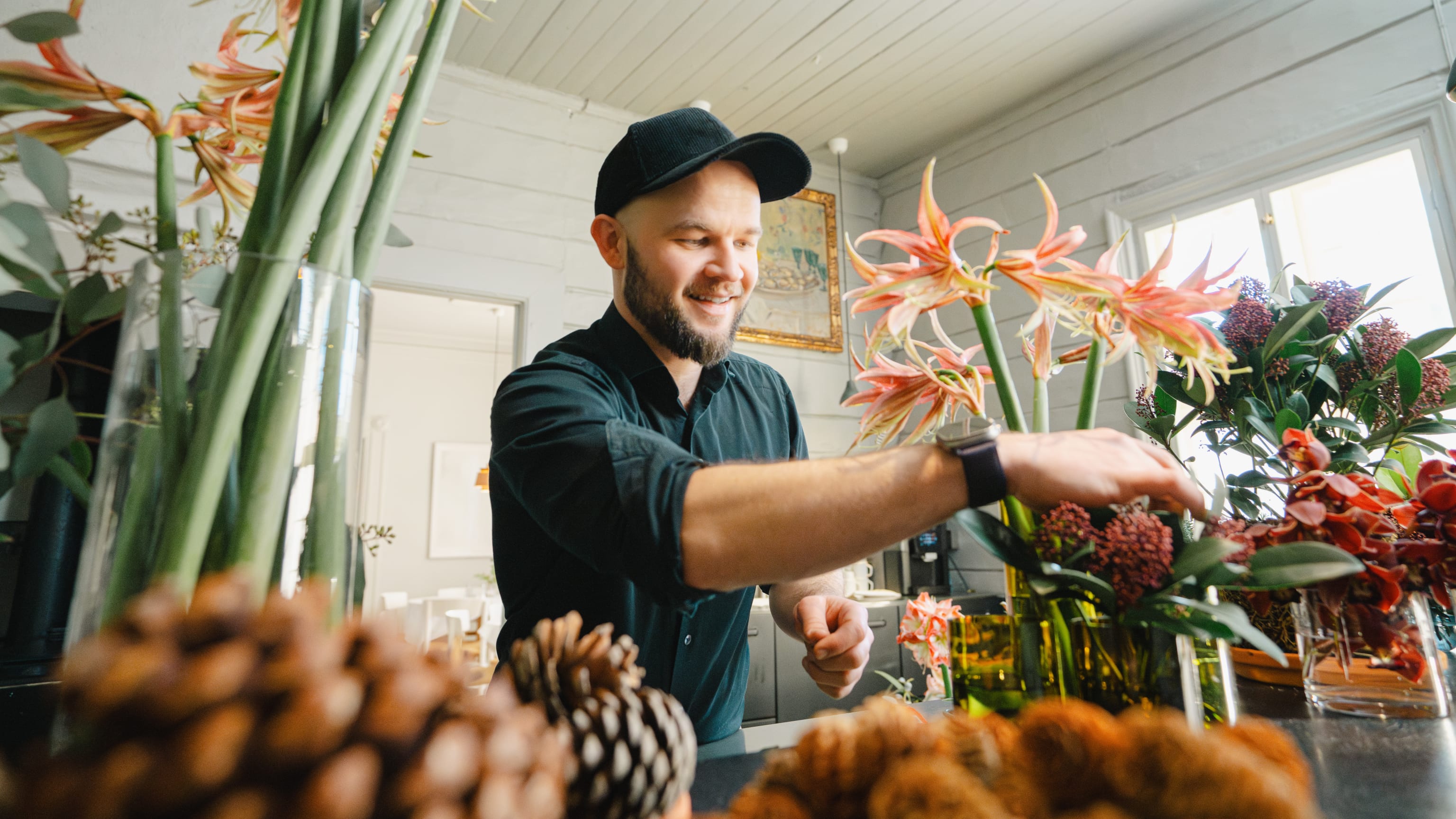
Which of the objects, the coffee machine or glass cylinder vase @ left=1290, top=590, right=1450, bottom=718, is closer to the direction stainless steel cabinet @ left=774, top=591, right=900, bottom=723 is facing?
the glass cylinder vase

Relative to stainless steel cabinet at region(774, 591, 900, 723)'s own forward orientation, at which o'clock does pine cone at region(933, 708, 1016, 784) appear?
The pine cone is roughly at 12 o'clock from the stainless steel cabinet.

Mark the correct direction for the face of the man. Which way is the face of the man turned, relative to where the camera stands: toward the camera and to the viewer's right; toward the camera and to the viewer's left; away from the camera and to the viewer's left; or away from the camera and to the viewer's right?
toward the camera and to the viewer's right

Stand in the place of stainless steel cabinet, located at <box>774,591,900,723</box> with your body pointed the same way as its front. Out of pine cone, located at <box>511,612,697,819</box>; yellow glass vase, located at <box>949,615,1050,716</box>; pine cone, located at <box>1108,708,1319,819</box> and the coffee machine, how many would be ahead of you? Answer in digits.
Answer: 3

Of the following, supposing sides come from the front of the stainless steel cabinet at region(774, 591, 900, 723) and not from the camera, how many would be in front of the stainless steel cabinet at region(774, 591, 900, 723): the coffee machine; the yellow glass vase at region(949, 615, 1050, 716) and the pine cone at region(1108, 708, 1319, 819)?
2

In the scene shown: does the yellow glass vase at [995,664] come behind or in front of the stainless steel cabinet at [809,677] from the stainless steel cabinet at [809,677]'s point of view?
in front

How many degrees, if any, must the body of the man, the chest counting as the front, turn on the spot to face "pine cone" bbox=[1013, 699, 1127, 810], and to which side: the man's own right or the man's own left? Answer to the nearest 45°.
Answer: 0° — they already face it

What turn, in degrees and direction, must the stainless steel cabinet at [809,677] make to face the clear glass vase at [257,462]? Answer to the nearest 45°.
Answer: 0° — it already faces it

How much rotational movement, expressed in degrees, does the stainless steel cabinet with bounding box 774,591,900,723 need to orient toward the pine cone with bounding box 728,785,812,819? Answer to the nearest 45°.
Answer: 0° — it already faces it

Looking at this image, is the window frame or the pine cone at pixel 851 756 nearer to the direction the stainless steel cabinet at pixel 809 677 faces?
the pine cone

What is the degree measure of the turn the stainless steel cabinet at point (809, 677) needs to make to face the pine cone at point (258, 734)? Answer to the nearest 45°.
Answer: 0° — it already faces it

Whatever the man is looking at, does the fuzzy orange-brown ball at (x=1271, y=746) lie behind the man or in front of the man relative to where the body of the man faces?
in front

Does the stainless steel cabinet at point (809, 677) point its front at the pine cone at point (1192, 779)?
yes

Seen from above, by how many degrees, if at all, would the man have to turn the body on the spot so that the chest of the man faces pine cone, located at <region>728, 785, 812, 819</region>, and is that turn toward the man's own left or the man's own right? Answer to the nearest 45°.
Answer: approximately 45° to the man's own right
